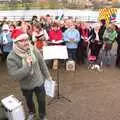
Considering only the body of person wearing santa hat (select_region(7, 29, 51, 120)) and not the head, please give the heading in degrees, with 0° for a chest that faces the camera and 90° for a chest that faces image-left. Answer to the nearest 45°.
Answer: approximately 315°
